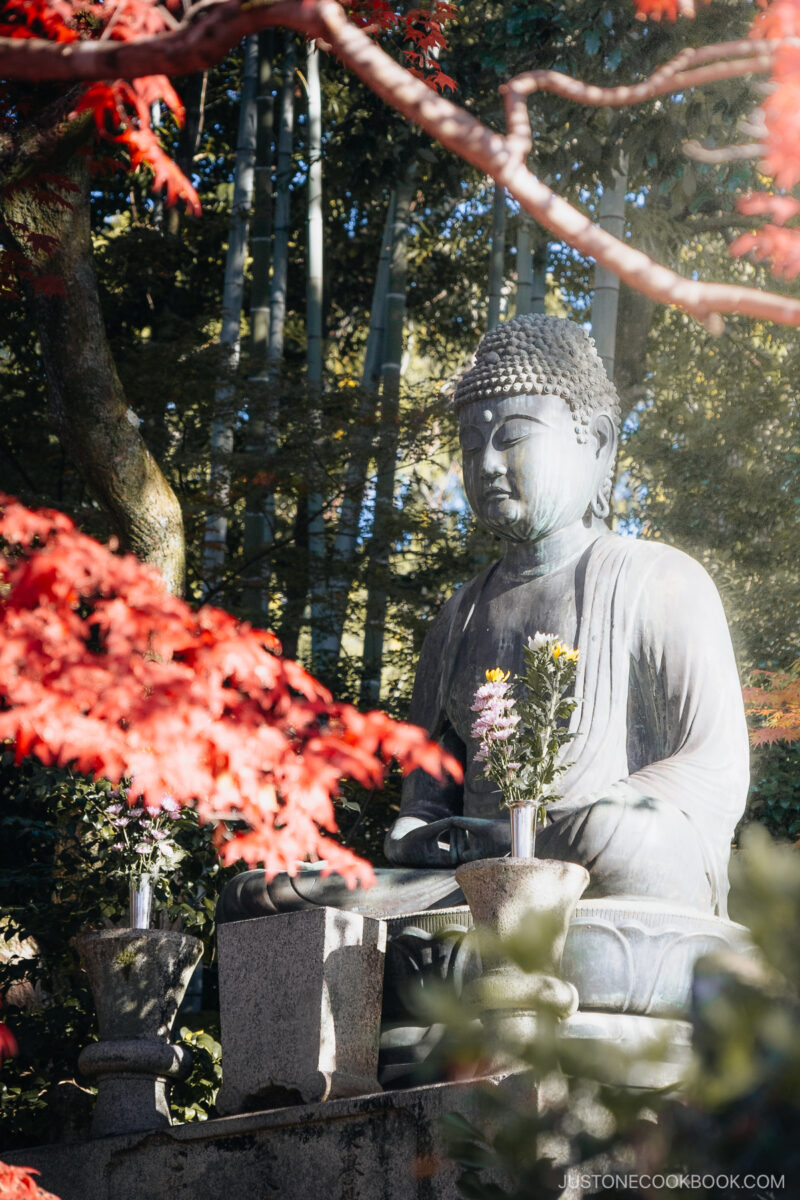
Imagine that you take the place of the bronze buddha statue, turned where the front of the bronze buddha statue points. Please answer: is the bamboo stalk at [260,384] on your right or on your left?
on your right

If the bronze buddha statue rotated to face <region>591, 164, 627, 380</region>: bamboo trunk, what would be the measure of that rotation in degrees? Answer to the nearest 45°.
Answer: approximately 135° to its right

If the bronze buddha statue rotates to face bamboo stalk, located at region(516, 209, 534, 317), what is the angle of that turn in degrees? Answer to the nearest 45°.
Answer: approximately 135° to its right

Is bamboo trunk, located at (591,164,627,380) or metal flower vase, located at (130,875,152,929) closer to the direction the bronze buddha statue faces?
the metal flower vase

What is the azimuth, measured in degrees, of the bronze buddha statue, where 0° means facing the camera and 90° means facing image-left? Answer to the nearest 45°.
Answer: approximately 45°

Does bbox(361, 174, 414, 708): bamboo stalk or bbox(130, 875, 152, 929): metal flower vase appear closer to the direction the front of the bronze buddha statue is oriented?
the metal flower vase

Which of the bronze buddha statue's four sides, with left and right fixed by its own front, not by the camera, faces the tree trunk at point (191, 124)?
right

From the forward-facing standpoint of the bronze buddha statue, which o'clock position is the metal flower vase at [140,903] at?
The metal flower vase is roughly at 1 o'clock from the bronze buddha statue.

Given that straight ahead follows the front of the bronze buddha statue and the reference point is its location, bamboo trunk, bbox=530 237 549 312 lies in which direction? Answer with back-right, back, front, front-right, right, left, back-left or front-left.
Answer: back-right

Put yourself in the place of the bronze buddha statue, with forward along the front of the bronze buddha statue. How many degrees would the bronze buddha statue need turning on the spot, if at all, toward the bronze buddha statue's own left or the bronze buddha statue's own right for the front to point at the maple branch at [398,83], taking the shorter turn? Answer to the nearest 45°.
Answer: approximately 45° to the bronze buddha statue's own left

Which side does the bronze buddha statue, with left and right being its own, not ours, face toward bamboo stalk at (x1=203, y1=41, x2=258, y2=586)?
right

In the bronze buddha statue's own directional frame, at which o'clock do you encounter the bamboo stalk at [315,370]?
The bamboo stalk is roughly at 4 o'clock from the bronze buddha statue.

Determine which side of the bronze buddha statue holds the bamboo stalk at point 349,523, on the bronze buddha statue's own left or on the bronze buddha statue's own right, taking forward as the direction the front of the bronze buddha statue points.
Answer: on the bronze buddha statue's own right

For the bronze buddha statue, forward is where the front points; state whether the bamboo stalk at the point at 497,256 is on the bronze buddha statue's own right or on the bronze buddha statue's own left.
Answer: on the bronze buddha statue's own right
